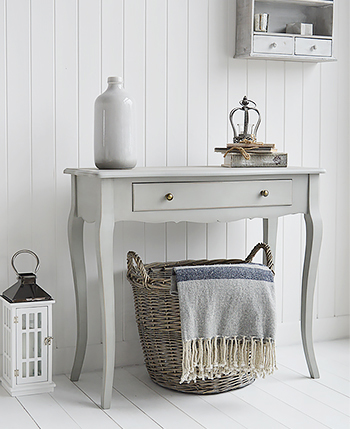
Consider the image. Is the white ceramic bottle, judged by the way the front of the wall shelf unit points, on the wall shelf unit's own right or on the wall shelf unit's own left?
on the wall shelf unit's own right

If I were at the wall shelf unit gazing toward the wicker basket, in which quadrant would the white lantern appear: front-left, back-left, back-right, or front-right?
front-right

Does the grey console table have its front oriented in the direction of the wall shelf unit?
no

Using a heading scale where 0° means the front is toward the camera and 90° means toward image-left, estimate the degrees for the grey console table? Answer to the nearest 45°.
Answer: approximately 315°

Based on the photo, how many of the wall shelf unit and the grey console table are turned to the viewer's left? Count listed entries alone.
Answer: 0

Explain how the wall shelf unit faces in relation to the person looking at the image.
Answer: facing the viewer and to the right of the viewer

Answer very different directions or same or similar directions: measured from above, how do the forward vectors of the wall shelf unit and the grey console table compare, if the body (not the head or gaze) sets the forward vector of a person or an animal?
same or similar directions
